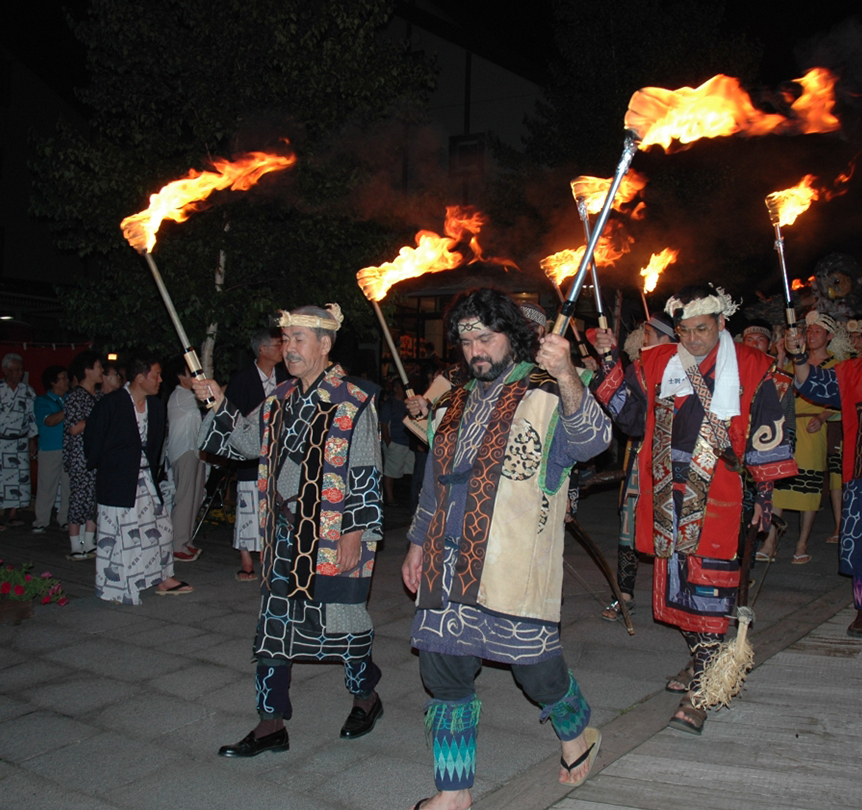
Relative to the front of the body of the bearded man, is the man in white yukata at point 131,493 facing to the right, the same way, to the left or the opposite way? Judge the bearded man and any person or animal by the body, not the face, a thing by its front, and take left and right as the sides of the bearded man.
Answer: to the left

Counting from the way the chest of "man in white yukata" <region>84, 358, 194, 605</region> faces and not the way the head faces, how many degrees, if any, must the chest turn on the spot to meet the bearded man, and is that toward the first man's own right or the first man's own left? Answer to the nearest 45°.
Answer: approximately 45° to the first man's own right

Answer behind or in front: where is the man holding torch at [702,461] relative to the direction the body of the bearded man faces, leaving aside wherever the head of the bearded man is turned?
behind

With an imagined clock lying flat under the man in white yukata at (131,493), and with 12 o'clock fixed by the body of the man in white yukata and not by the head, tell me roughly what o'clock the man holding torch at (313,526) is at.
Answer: The man holding torch is roughly at 1 o'clock from the man in white yukata.

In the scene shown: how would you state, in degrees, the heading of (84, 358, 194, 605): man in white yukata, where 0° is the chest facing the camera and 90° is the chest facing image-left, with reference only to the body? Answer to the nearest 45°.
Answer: approximately 315°

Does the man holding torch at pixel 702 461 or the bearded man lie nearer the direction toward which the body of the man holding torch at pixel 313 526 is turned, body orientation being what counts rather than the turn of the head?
the bearded man

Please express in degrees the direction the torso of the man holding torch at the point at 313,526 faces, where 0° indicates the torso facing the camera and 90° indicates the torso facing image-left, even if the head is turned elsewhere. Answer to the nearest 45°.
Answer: approximately 45°

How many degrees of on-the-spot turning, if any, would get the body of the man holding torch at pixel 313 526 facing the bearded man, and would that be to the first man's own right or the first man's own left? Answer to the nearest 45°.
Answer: approximately 90° to the first man's own left

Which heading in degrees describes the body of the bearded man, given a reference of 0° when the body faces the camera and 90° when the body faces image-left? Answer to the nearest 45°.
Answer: approximately 45°

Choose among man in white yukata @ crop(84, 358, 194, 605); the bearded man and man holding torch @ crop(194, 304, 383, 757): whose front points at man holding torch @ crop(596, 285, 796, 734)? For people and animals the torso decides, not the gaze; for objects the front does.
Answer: the man in white yukata

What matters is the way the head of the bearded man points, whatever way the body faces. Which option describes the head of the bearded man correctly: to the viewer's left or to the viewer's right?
to the viewer's left

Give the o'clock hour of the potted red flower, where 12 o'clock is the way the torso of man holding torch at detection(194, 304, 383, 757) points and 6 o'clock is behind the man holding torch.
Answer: The potted red flower is roughly at 3 o'clock from the man holding torch.

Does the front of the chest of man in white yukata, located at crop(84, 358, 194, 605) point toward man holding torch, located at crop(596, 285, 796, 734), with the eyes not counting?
yes

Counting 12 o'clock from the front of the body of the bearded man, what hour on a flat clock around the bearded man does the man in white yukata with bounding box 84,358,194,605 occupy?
The man in white yukata is roughly at 3 o'clock from the bearded man.
